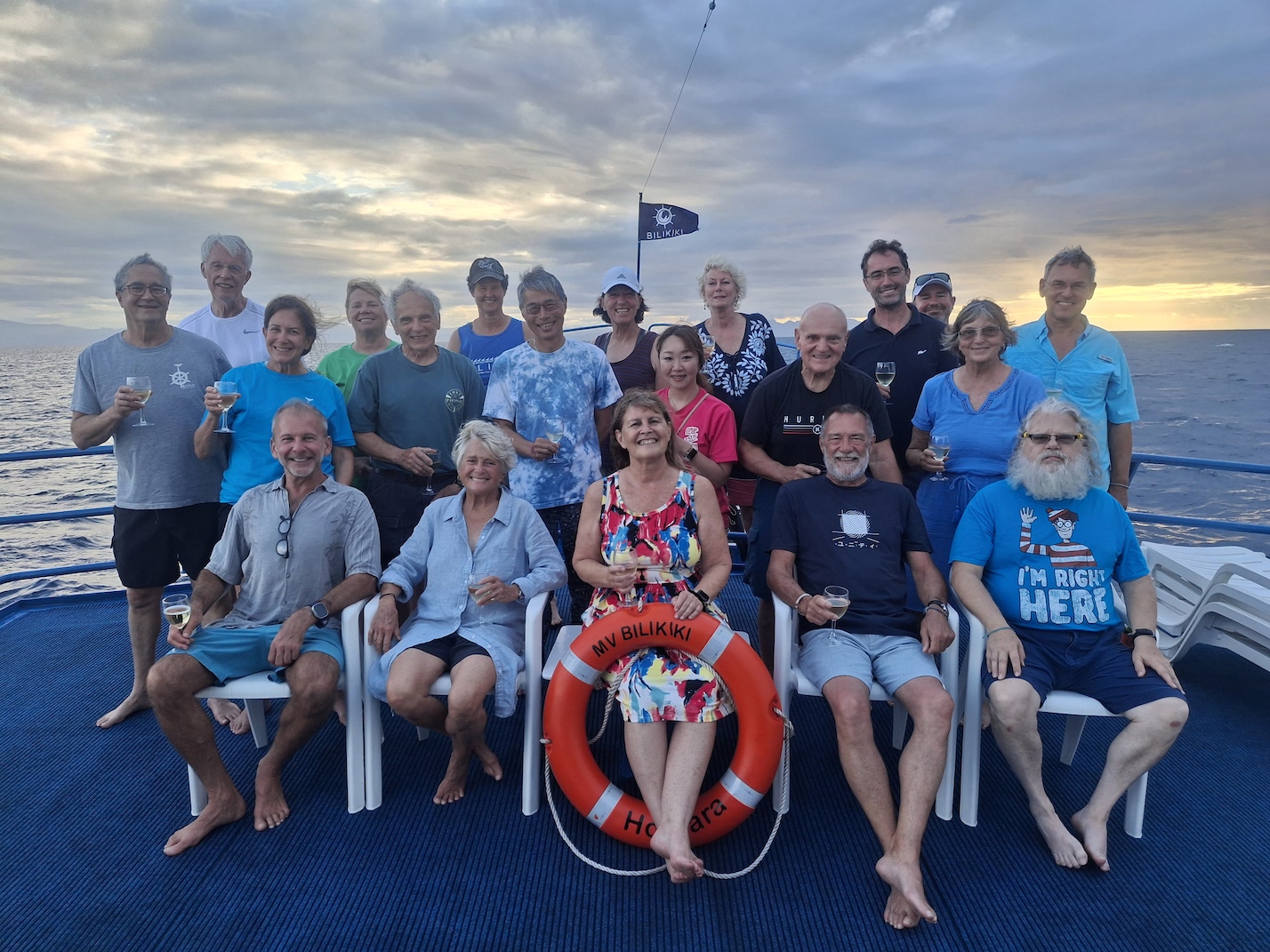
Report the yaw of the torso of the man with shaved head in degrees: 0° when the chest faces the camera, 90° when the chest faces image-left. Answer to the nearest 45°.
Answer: approximately 0°

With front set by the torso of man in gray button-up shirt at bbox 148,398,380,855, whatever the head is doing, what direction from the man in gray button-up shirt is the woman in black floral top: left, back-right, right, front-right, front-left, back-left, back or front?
left

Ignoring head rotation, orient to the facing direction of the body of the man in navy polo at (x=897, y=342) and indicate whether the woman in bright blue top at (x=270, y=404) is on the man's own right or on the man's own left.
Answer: on the man's own right

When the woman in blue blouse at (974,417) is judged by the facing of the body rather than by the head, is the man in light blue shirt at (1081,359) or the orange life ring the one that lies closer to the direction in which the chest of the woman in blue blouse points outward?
the orange life ring

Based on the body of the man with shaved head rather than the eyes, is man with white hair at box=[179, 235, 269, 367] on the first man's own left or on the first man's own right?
on the first man's own right

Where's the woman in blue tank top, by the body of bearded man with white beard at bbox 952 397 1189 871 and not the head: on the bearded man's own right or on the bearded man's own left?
on the bearded man's own right

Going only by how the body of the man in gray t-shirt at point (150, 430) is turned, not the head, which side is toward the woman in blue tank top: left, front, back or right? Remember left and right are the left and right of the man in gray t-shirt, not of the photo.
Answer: left

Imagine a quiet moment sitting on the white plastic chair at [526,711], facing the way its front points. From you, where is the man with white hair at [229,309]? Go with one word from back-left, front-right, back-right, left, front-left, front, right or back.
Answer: back-right
